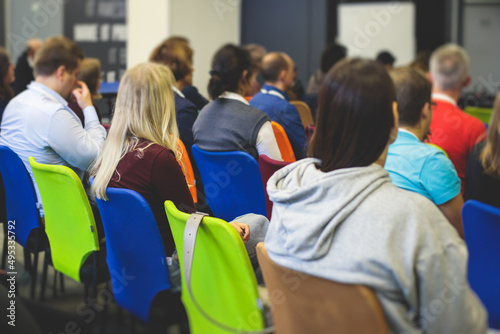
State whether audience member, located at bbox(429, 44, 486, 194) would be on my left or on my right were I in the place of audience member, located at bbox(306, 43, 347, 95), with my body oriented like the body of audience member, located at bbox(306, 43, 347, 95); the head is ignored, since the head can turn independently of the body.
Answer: on my right

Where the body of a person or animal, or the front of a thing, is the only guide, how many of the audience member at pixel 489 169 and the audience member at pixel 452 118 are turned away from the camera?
2

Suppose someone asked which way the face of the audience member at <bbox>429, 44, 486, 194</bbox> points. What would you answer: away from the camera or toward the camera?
away from the camera

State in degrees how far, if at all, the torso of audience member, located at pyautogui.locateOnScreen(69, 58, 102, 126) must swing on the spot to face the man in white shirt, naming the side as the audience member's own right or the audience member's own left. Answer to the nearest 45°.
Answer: approximately 135° to the audience member's own right

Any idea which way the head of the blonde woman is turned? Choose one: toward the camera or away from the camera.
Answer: away from the camera

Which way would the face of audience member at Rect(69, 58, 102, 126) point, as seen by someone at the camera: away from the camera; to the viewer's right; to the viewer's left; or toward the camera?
away from the camera

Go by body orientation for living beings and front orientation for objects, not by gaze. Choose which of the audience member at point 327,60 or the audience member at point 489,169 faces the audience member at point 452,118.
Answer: the audience member at point 489,169

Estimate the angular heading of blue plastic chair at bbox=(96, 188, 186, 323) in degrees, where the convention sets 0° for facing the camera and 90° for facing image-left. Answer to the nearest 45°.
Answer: approximately 225°

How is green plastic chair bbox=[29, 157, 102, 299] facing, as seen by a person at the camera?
facing away from the viewer and to the right of the viewer

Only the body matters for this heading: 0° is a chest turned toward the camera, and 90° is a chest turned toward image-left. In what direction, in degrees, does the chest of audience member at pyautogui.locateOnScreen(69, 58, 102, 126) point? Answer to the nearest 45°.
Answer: approximately 225°

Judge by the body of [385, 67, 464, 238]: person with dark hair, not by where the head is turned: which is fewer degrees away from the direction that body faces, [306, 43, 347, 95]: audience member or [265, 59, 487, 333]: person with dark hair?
the audience member

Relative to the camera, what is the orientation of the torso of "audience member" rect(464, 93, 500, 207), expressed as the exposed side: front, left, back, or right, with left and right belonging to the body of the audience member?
back

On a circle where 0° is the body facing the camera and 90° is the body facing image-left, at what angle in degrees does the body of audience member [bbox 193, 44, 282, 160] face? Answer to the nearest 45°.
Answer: approximately 225°

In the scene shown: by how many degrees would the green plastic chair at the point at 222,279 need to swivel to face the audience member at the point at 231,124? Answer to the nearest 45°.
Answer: approximately 45° to its left

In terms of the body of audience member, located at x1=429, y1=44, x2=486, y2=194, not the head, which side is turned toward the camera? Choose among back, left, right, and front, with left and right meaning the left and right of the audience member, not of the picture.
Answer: back

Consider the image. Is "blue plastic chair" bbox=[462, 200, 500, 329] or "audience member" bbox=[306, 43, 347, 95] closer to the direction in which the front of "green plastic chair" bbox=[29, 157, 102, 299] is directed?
the audience member

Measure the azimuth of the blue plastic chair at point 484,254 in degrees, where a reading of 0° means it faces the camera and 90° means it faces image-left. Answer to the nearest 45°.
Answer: approximately 225°
